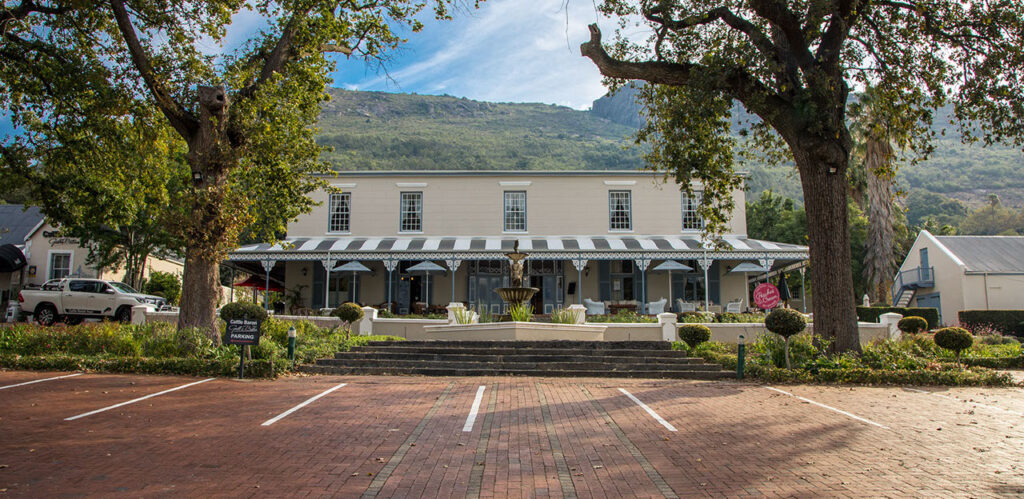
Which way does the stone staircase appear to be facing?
toward the camera

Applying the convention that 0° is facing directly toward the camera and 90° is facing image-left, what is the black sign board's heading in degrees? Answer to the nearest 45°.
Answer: approximately 0°

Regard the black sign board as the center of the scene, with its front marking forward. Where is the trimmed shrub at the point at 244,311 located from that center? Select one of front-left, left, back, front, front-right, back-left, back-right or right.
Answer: back

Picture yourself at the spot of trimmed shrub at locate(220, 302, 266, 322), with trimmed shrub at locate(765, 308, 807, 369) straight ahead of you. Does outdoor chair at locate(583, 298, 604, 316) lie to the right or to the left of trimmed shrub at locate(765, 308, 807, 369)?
left

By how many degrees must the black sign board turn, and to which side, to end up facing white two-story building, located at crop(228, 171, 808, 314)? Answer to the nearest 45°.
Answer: approximately 135° to its left

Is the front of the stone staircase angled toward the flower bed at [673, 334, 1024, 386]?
no

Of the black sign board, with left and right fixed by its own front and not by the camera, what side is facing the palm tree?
left

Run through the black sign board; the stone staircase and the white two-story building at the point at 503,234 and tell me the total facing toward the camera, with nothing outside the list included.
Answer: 3

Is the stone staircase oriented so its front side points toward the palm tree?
no

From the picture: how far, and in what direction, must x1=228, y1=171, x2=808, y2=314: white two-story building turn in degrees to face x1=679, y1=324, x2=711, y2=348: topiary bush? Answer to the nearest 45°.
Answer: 0° — it already faces it

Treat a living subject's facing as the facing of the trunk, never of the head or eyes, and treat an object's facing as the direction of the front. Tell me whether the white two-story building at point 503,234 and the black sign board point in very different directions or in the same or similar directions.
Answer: same or similar directions

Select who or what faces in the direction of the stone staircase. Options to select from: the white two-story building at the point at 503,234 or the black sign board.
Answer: the white two-story building

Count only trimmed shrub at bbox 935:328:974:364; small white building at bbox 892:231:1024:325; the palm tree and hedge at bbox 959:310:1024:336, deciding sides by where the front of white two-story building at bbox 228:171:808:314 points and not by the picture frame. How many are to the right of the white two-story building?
0

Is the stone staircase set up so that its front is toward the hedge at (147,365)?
no

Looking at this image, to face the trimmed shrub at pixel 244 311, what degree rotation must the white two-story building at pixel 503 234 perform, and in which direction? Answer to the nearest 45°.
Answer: approximately 45° to its right

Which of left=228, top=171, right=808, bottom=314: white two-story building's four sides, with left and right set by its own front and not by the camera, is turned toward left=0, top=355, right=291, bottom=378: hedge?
front

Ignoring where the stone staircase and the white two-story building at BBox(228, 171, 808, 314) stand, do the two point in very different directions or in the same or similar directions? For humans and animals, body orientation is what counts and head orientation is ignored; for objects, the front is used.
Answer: same or similar directions

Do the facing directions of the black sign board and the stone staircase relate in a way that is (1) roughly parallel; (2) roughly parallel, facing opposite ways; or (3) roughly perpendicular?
roughly parallel

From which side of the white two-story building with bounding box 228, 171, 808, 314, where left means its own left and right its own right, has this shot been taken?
front

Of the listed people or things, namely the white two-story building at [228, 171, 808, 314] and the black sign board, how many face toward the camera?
2

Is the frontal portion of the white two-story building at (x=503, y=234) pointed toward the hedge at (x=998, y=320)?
no
